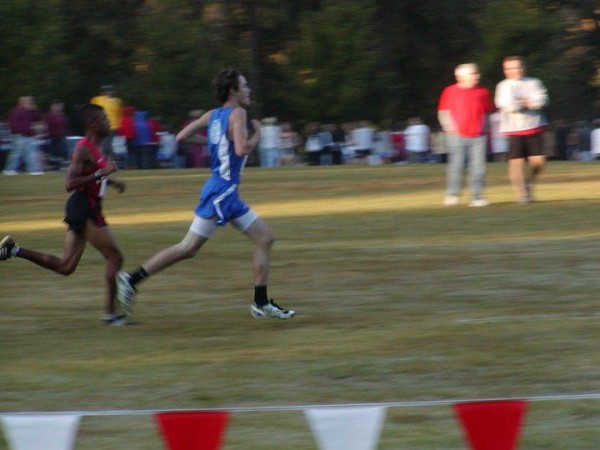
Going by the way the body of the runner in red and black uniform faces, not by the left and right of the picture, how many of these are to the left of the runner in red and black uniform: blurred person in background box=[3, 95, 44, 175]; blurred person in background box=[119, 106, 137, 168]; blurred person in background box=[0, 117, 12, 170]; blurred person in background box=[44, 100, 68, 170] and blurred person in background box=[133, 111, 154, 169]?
5

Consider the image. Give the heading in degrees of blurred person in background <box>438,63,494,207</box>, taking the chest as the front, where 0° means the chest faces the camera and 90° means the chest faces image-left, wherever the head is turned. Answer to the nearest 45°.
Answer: approximately 0°

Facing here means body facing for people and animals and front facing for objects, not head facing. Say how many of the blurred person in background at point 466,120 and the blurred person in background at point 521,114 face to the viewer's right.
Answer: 0

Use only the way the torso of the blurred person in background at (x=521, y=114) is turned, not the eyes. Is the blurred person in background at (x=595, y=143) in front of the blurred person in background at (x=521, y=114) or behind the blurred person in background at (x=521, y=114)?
behind

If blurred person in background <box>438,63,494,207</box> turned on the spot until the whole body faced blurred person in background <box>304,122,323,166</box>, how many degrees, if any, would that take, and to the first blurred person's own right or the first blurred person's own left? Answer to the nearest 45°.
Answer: approximately 180°

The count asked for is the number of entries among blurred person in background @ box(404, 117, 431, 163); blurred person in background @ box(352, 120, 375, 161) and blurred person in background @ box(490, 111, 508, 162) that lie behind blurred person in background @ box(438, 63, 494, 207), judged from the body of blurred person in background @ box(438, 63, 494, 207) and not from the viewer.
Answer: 3
